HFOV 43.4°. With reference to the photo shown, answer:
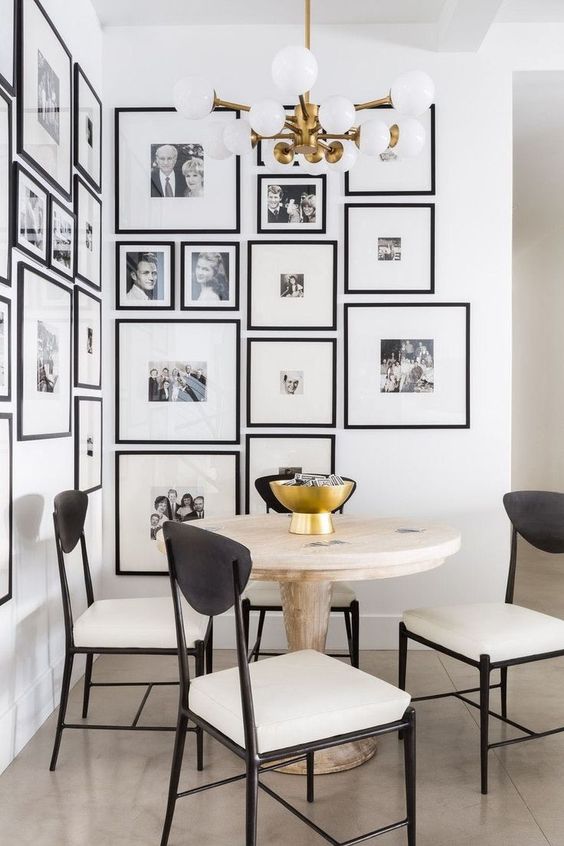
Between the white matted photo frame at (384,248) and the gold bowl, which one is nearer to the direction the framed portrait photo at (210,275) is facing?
the gold bowl

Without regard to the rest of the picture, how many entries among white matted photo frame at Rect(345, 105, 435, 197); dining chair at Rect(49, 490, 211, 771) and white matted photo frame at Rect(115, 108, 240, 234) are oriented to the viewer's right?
1

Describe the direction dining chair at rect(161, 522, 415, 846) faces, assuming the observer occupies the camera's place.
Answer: facing away from the viewer and to the right of the viewer

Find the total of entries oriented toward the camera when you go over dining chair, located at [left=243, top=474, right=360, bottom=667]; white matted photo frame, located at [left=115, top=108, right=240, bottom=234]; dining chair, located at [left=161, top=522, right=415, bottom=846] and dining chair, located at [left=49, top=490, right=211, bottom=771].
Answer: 2

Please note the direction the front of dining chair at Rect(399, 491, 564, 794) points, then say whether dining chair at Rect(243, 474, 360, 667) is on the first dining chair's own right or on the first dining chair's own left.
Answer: on the first dining chair's own right

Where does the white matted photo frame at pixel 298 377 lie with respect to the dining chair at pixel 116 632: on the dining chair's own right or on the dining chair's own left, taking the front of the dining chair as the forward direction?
on the dining chair's own left

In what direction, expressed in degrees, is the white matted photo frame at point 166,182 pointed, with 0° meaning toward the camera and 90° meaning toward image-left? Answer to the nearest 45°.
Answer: approximately 0°

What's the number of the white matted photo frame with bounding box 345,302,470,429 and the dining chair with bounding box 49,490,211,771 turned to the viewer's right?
1
